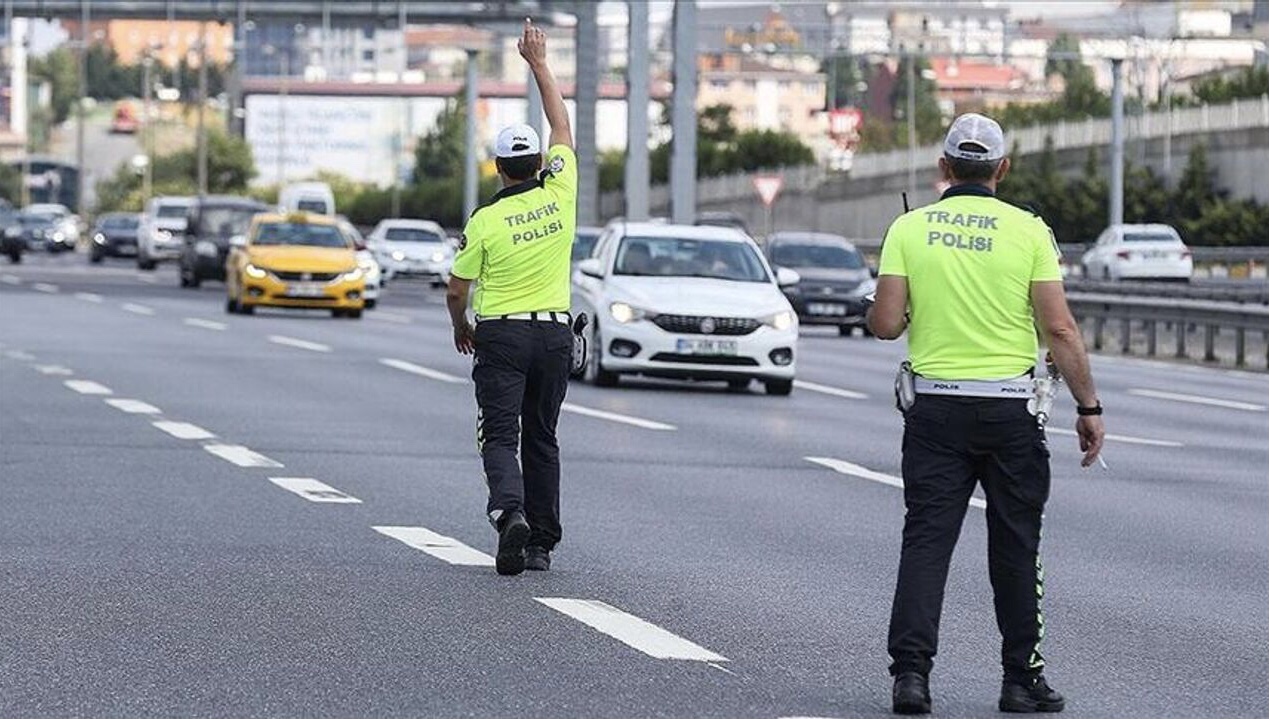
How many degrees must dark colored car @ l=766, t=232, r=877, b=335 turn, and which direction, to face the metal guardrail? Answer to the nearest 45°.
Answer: approximately 45° to its left

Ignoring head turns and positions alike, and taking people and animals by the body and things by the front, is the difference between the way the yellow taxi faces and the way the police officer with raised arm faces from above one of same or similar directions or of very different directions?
very different directions

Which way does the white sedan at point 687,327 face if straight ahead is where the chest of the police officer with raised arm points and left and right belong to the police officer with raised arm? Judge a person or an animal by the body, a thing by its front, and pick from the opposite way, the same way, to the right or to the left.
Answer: the opposite way

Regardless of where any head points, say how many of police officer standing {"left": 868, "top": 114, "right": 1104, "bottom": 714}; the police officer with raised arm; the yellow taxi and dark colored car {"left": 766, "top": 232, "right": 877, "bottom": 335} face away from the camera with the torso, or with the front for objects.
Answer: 2

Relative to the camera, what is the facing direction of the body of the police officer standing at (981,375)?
away from the camera

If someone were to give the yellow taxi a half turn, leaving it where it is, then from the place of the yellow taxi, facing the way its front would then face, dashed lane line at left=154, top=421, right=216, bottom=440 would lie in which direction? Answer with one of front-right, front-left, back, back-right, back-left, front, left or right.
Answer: back

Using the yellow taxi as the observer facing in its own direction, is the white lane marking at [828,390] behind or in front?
in front

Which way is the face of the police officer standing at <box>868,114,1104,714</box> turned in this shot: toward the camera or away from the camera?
away from the camera

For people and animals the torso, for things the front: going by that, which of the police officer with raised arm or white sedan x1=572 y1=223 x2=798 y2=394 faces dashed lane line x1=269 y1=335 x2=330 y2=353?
the police officer with raised arm

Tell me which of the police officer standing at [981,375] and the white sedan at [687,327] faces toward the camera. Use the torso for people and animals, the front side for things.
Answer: the white sedan

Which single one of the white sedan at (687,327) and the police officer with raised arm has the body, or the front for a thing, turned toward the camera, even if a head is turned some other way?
the white sedan

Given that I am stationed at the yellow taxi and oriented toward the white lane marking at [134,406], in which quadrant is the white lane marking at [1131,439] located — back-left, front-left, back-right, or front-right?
front-left

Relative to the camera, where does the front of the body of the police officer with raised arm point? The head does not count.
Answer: away from the camera

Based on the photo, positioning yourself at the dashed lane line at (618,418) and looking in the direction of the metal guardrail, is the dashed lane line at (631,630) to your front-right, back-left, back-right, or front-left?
back-right

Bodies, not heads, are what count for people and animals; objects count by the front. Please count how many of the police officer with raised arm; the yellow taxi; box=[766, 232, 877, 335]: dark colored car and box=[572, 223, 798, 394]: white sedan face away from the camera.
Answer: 1

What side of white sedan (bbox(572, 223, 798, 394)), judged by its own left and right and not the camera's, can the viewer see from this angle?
front

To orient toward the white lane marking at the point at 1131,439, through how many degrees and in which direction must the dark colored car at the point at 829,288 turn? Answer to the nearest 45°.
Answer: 0° — it already faces it

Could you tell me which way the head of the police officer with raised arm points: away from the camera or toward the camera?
away from the camera

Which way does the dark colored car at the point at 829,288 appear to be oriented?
toward the camera
